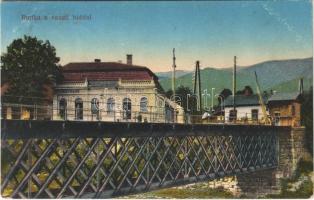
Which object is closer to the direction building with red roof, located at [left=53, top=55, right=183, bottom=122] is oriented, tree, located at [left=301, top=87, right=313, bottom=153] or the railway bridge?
the railway bridge

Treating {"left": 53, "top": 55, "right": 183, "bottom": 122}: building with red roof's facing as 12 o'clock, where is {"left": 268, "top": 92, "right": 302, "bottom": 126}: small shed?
The small shed is roughly at 9 o'clock from the building with red roof.

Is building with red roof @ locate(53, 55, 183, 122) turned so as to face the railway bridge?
yes

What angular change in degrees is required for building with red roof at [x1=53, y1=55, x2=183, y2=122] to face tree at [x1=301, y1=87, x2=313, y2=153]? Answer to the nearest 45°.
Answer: approximately 90° to its left

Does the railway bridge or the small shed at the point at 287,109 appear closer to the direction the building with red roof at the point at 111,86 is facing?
the railway bridge

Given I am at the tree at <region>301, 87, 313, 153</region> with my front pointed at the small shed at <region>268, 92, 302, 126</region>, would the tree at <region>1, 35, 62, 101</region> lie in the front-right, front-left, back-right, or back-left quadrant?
front-left

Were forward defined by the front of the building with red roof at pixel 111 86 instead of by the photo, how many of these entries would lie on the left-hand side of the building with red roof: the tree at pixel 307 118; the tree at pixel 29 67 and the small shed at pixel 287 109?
2

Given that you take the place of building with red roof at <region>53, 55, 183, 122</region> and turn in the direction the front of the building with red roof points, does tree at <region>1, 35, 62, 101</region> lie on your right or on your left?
on your right

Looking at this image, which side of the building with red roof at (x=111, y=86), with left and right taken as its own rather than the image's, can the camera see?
front
